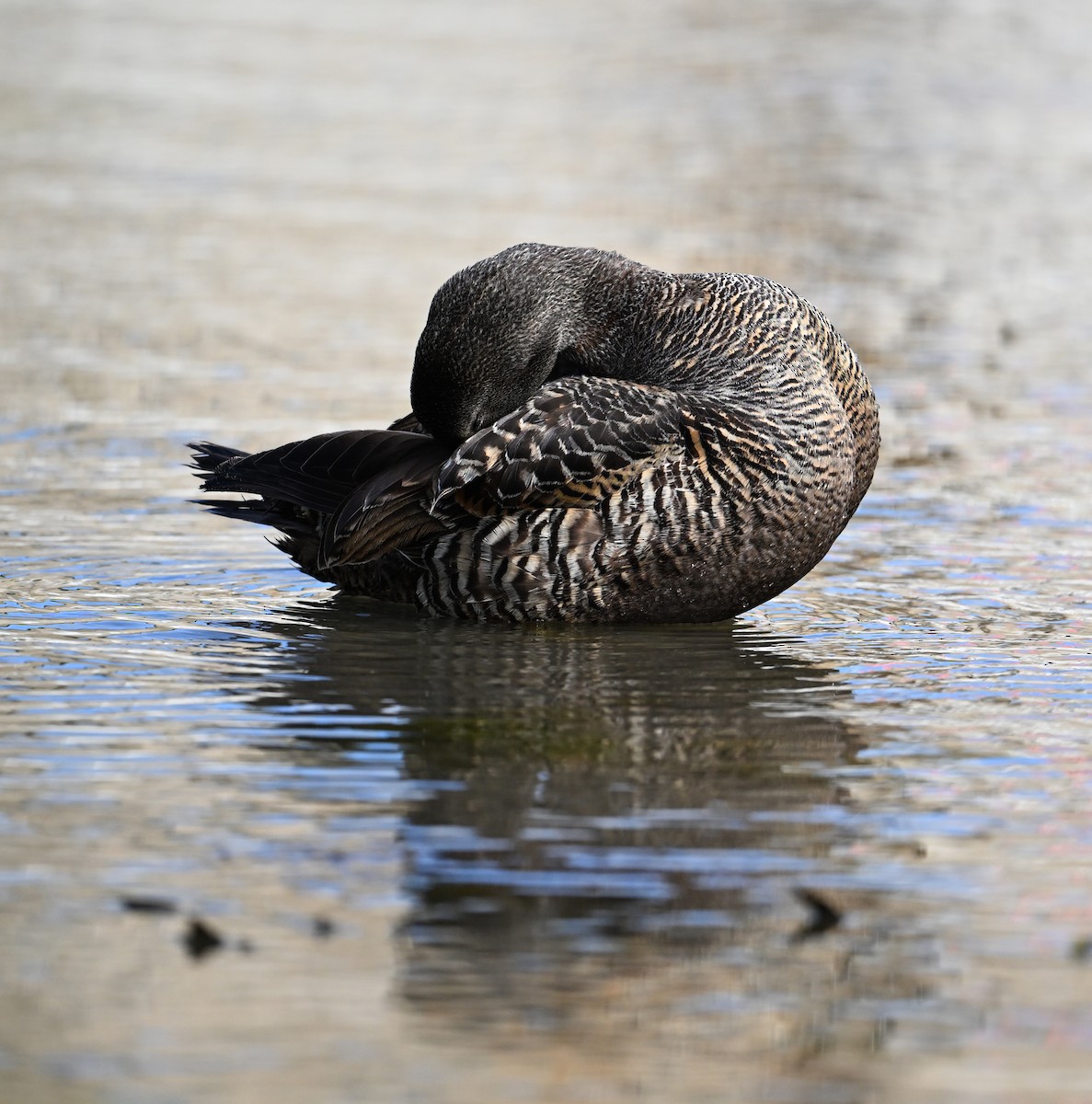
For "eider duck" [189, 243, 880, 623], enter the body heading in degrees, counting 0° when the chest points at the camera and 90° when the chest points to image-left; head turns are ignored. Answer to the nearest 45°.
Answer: approximately 270°
